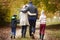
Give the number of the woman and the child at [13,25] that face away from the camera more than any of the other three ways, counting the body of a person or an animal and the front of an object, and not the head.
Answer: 2

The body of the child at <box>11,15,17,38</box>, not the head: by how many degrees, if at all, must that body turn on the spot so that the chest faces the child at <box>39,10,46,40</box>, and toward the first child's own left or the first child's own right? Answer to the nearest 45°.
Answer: approximately 90° to the first child's own right

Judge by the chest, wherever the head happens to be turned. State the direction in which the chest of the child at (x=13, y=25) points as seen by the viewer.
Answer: away from the camera

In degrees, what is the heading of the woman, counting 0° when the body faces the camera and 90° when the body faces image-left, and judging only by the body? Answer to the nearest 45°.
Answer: approximately 180°

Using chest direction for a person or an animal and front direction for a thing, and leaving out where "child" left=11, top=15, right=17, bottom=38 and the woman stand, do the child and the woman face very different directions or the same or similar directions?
same or similar directions

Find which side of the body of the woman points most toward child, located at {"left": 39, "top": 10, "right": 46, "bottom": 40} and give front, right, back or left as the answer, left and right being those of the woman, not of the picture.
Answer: right

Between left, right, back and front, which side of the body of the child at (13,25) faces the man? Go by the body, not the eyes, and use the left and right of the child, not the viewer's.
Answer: right
